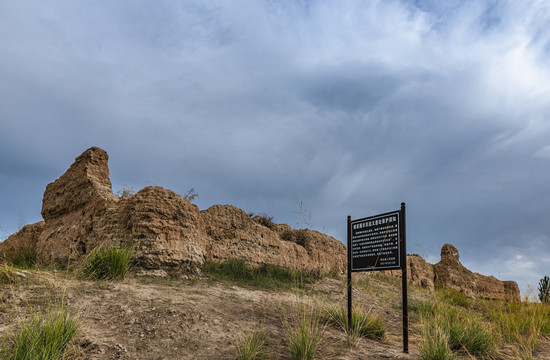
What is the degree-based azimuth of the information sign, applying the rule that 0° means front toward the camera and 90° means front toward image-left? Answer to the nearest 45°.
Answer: approximately 45°

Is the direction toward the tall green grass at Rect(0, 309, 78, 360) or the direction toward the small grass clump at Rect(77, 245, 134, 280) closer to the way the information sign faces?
the tall green grass

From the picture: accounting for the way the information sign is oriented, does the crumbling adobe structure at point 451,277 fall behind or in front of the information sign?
behind
